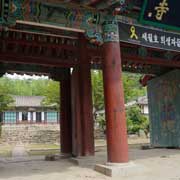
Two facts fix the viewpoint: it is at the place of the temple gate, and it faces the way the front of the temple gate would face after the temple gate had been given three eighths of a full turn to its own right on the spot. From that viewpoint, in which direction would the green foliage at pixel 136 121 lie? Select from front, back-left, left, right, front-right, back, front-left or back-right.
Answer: right

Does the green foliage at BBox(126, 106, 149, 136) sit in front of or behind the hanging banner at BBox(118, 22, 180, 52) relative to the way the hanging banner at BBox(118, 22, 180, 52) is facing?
behind

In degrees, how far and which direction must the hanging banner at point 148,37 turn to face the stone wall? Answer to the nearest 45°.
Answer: approximately 180°

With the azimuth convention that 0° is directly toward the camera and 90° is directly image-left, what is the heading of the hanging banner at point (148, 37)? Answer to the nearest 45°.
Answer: approximately 315°

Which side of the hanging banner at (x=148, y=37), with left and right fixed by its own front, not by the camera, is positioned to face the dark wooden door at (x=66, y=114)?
back
